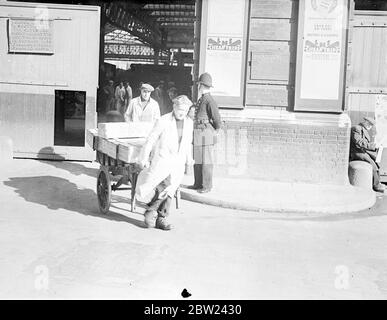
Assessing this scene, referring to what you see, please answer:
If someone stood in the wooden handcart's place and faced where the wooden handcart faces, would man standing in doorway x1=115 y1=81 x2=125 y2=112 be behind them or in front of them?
behind

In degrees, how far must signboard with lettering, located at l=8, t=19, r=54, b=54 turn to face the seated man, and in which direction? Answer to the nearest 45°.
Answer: approximately 45° to its left

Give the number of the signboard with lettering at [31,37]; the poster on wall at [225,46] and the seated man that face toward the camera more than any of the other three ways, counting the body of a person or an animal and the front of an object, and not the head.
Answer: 2

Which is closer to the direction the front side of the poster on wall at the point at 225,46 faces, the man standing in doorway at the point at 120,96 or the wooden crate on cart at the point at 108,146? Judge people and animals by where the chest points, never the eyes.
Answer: the wooden crate on cart

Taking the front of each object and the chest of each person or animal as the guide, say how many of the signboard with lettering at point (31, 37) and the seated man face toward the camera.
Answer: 1

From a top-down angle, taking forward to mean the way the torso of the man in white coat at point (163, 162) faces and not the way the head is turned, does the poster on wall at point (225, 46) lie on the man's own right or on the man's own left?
on the man's own left
